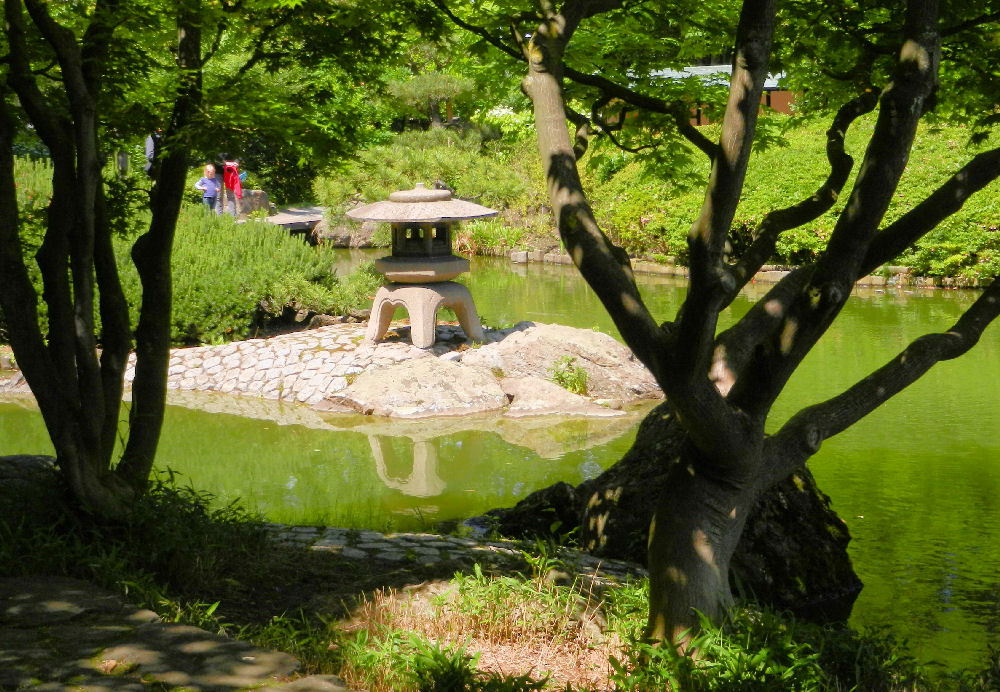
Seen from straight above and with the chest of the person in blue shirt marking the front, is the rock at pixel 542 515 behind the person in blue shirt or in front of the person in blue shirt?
in front

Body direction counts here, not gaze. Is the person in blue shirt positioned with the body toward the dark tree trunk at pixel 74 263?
yes

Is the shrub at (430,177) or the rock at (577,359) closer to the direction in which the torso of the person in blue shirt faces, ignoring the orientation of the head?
the rock

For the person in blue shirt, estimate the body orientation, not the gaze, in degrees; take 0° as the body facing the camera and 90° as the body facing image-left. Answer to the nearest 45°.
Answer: approximately 0°

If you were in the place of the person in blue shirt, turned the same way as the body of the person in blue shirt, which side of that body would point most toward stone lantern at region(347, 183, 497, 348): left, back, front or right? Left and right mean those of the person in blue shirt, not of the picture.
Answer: front

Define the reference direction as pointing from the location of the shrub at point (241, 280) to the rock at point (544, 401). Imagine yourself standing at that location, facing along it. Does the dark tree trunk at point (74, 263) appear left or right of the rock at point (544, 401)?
right

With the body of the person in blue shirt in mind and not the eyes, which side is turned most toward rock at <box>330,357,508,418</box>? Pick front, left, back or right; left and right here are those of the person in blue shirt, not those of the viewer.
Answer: front

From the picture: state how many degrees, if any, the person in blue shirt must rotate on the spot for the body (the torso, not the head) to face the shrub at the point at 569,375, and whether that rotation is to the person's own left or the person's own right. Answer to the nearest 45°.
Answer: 0° — they already face it

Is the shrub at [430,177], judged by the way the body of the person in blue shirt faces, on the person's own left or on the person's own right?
on the person's own left

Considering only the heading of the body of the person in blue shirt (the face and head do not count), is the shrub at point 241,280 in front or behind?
in front

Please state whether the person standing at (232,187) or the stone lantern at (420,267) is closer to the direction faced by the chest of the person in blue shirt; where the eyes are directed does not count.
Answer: the stone lantern

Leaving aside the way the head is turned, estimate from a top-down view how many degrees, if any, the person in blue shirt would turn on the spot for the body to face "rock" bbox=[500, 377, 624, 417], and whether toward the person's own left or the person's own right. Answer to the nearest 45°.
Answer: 0° — they already face it
